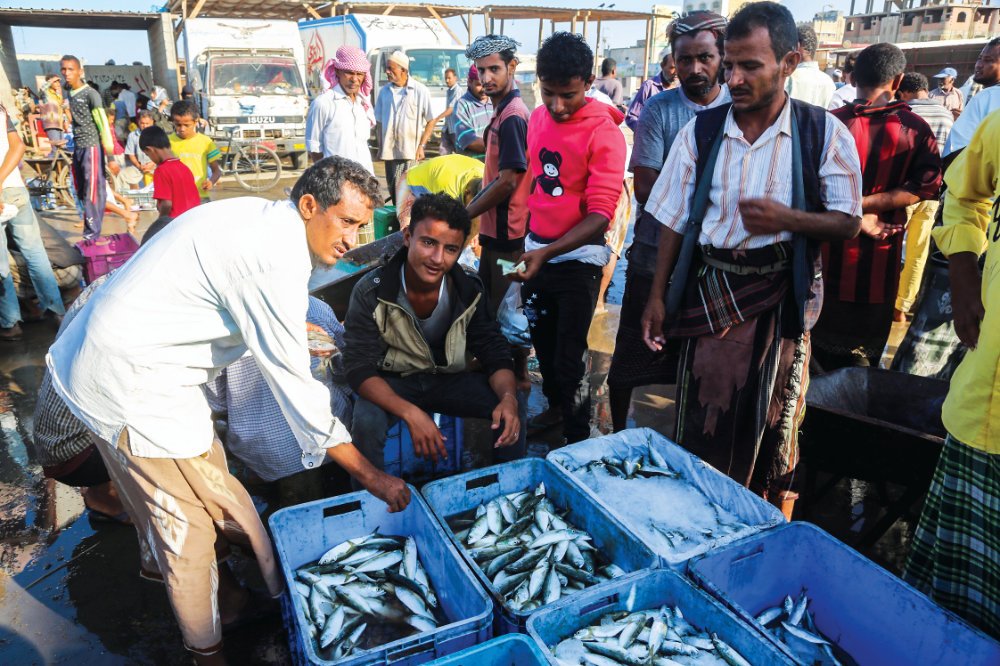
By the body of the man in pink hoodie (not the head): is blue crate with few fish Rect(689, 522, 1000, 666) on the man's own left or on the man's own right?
on the man's own left

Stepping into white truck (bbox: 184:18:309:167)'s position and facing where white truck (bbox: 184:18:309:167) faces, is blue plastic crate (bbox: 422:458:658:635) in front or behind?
in front

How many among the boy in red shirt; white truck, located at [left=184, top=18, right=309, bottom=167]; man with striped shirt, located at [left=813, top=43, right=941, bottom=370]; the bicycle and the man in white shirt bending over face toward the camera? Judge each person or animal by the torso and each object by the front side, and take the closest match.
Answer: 1

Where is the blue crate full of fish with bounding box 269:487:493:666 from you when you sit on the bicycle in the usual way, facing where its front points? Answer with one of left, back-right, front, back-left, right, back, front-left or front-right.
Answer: left

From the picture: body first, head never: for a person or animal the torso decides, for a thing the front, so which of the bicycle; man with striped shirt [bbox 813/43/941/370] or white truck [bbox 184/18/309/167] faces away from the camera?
the man with striped shirt

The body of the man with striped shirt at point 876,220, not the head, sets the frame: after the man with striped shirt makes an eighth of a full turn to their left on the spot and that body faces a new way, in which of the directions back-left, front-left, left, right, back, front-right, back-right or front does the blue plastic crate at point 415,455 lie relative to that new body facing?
left

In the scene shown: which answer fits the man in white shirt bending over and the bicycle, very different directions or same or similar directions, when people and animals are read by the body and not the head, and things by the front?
very different directions

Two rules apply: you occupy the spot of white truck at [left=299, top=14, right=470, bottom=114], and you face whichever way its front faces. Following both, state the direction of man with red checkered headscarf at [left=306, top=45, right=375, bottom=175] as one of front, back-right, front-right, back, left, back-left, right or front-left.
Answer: front-right

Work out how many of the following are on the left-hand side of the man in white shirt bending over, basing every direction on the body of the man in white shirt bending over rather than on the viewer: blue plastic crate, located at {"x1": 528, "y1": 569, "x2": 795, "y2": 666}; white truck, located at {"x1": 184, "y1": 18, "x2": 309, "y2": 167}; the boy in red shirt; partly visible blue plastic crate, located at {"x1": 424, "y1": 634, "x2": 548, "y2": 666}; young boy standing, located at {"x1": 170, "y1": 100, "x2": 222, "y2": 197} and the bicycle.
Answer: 4

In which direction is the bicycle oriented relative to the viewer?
to the viewer's left

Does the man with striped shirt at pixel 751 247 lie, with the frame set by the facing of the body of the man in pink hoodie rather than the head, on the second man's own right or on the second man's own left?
on the second man's own left

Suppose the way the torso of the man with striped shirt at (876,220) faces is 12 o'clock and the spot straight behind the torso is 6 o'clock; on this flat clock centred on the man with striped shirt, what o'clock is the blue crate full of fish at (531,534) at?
The blue crate full of fish is roughly at 7 o'clock from the man with striped shirt.

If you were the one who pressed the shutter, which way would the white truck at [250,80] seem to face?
facing the viewer

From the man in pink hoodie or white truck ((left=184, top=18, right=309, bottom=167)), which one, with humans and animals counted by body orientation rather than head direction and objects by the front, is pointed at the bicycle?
the white truck

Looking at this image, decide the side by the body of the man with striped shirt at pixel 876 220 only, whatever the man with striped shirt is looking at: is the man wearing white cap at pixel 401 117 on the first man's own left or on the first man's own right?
on the first man's own left

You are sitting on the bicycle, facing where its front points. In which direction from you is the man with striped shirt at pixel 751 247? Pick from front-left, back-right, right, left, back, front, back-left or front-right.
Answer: left

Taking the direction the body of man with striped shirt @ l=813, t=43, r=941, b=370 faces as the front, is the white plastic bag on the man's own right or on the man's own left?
on the man's own left
